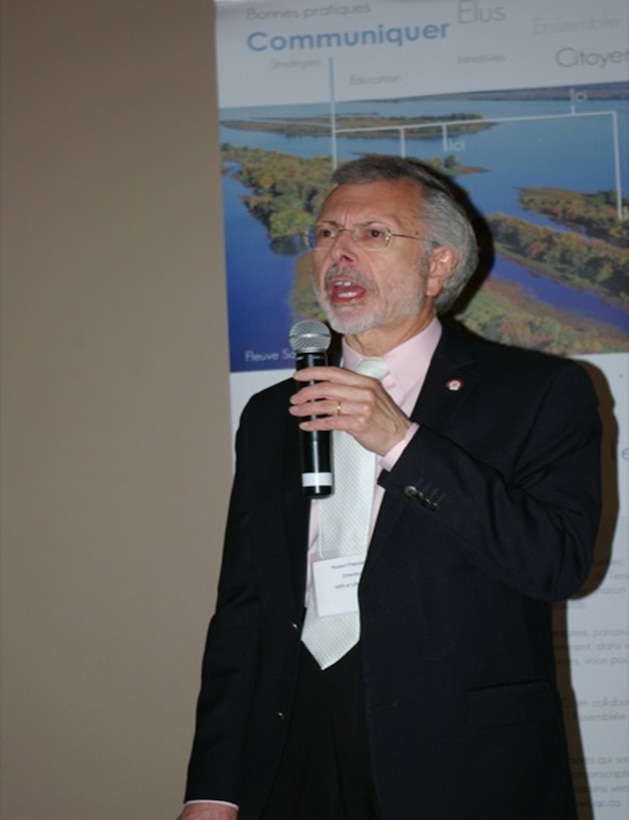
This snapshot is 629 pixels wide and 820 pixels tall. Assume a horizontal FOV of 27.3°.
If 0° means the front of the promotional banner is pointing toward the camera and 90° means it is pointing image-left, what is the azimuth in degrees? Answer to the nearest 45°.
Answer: approximately 0°

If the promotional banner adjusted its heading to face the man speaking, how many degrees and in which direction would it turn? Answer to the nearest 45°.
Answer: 0° — it already faces them

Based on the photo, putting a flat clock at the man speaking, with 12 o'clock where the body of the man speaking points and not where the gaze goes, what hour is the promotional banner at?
The promotional banner is roughly at 5 o'clock from the man speaking.

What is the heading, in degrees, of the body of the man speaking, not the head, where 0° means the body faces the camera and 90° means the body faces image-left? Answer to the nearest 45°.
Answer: approximately 45°

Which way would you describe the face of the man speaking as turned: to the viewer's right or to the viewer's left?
to the viewer's left
